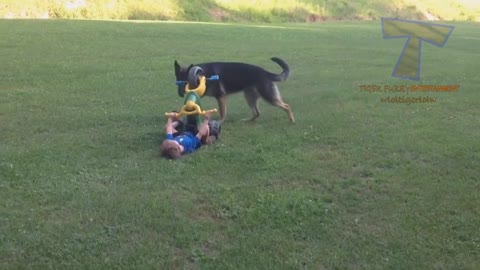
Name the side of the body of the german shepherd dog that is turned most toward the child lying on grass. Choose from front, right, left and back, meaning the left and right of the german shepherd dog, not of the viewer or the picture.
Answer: left

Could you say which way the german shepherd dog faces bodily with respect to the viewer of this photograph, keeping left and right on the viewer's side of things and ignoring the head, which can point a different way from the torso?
facing to the left of the viewer
